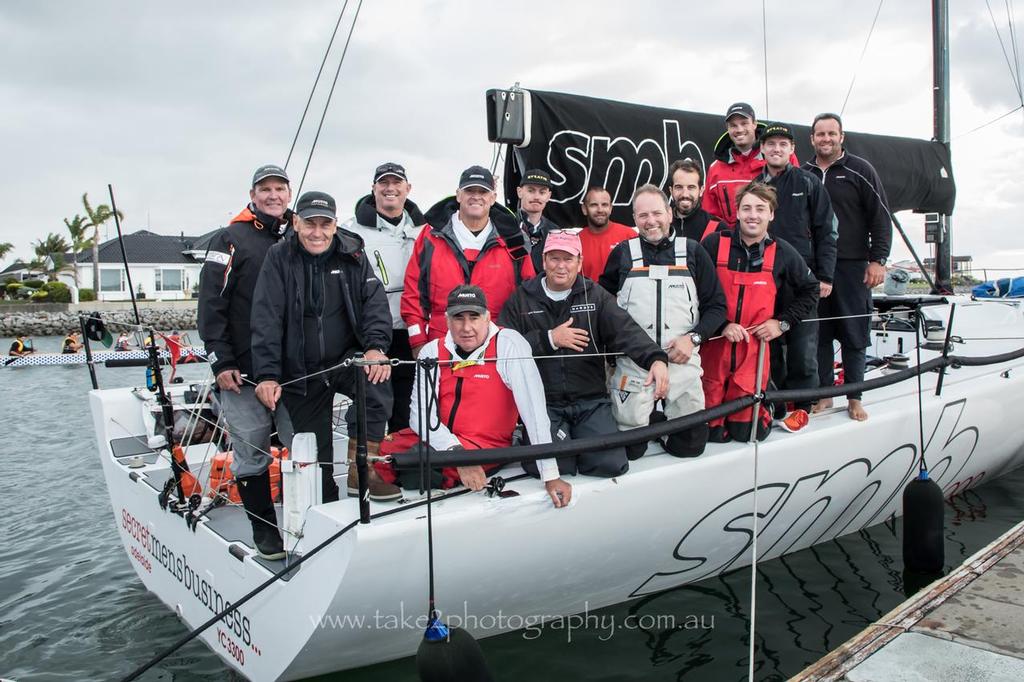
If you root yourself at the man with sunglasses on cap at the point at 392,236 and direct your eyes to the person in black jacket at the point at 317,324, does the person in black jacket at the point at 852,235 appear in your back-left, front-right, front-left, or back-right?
back-left

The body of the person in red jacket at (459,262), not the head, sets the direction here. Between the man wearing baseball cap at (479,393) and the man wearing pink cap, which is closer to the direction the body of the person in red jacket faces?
the man wearing baseball cap

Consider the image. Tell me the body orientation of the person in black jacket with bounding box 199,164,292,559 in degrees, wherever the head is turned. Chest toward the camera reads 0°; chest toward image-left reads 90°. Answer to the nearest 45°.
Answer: approximately 315°

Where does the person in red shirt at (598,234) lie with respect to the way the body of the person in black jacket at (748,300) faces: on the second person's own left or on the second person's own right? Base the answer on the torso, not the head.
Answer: on the second person's own right

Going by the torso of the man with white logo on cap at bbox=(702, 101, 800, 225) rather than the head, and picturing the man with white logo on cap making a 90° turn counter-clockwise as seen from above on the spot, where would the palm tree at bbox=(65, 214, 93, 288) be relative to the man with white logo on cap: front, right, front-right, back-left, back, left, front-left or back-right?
back-left
